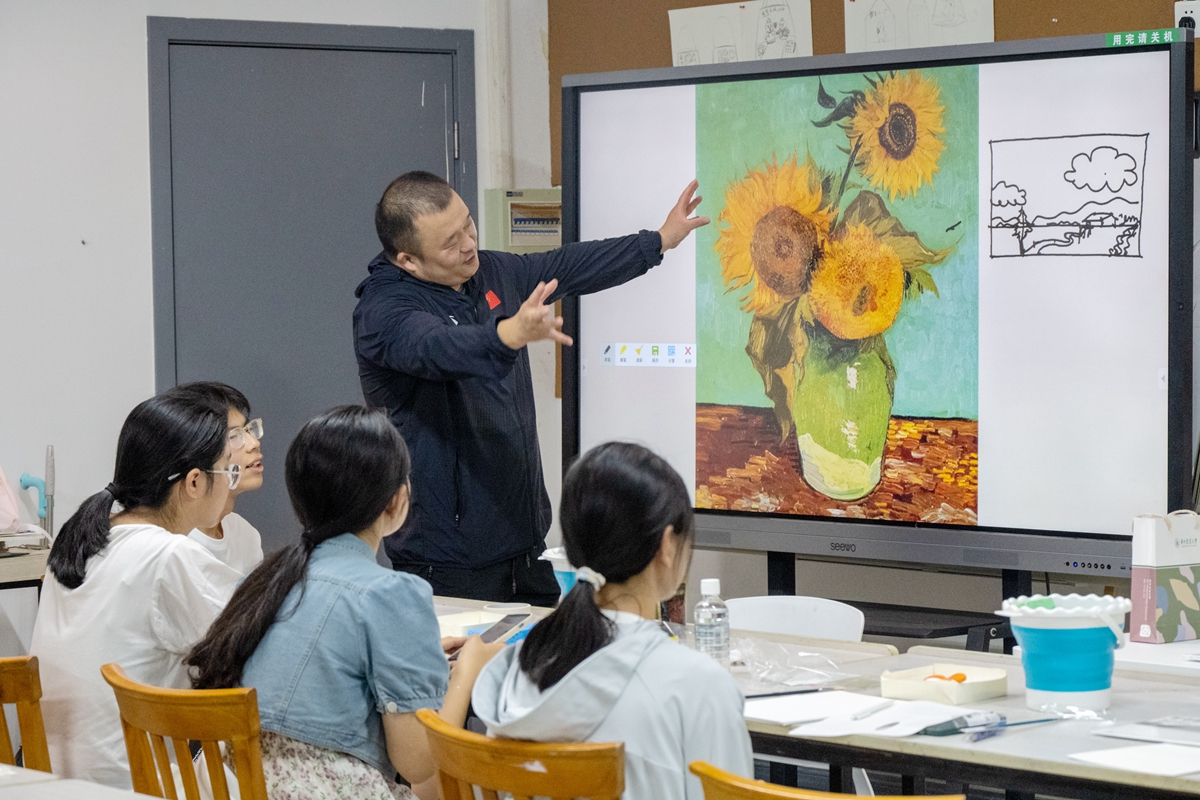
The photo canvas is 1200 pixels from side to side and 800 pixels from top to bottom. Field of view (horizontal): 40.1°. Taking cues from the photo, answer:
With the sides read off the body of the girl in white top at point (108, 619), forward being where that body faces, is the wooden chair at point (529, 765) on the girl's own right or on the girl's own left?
on the girl's own right

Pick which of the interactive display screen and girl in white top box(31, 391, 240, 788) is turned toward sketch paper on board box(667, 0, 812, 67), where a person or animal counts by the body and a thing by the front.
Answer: the girl in white top

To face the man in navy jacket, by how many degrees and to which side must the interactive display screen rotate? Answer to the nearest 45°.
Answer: approximately 45° to its right

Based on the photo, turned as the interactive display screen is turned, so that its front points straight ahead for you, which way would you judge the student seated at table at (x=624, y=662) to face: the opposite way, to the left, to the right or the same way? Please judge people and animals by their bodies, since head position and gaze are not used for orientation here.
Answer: the opposite way

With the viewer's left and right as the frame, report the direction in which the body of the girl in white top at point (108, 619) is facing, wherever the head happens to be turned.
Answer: facing away from the viewer and to the right of the viewer

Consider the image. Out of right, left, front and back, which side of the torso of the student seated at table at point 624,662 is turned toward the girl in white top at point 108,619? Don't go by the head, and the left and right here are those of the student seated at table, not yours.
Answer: left
